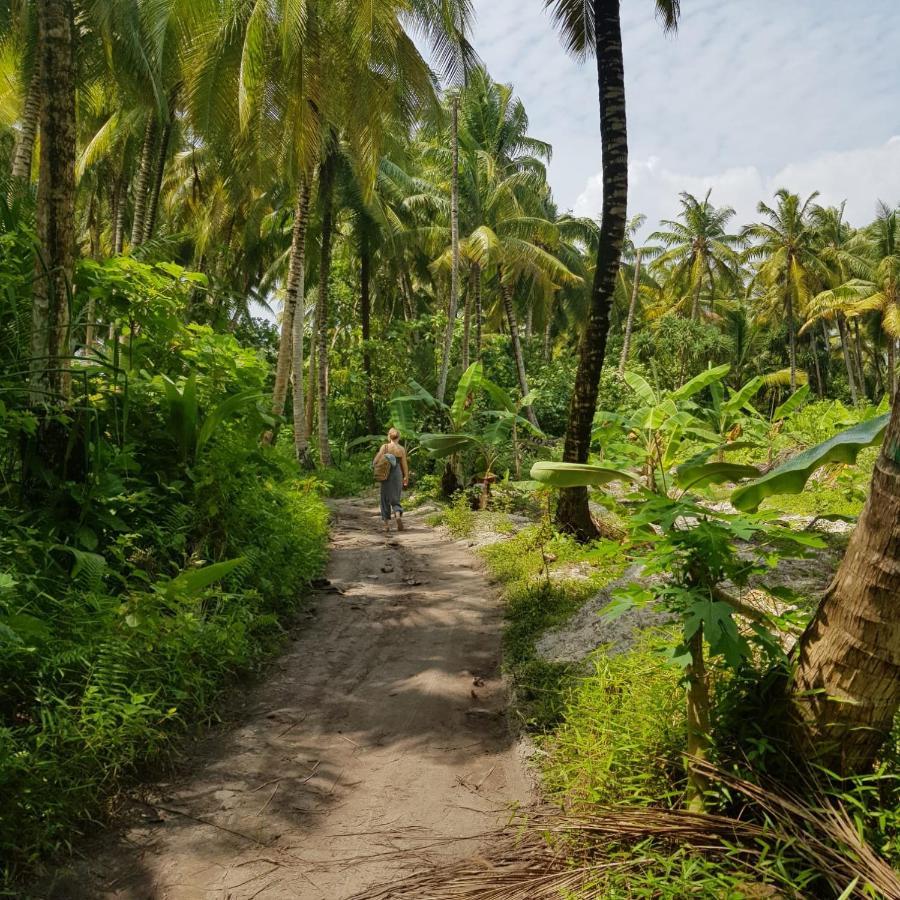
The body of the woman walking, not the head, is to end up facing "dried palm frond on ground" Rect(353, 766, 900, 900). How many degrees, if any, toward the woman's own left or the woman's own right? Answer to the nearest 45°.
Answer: approximately 180°

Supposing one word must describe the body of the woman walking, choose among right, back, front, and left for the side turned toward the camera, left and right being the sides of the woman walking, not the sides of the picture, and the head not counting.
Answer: back

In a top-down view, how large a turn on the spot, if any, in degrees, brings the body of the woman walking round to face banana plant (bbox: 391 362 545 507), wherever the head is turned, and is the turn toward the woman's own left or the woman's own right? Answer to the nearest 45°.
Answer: approximately 45° to the woman's own right
